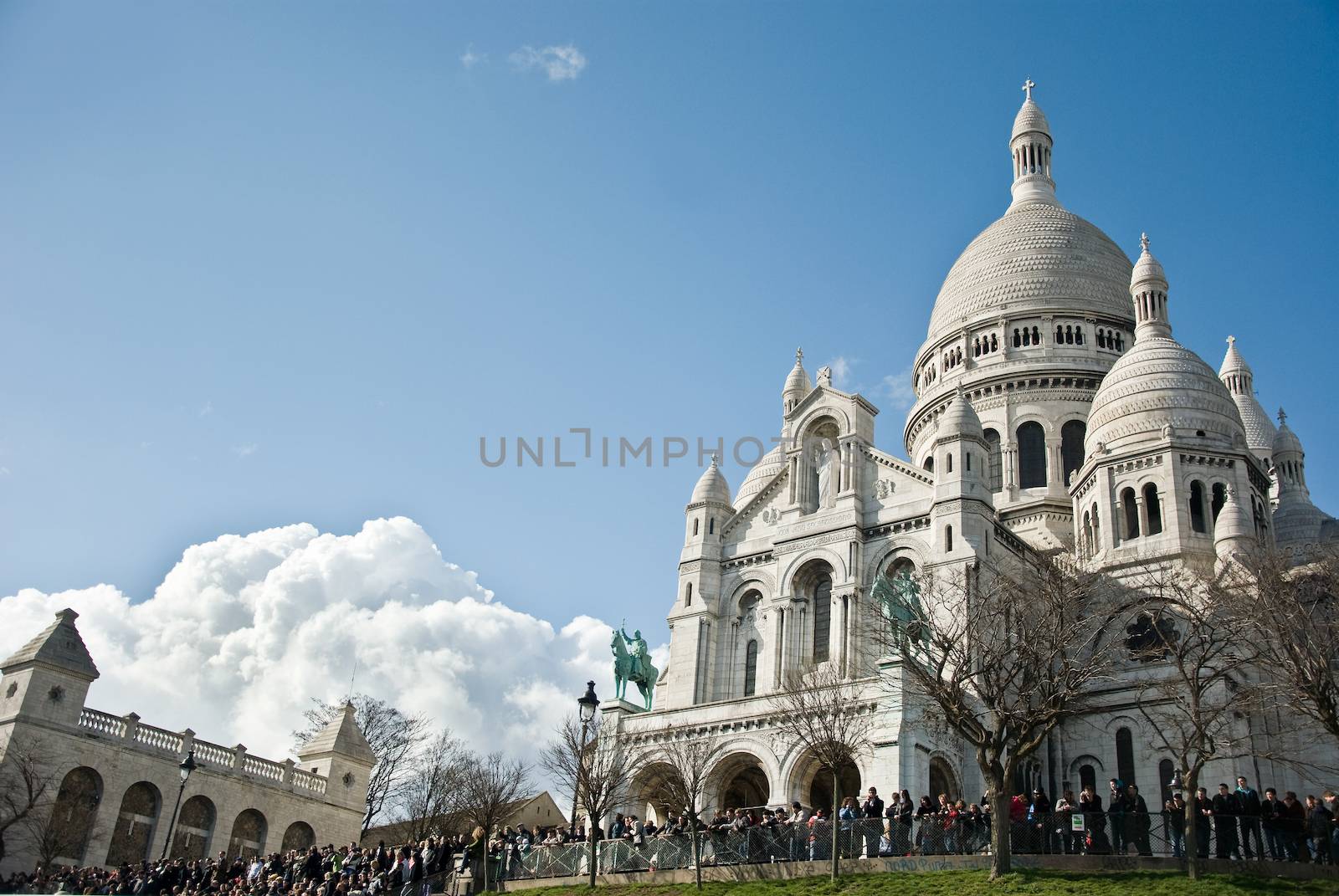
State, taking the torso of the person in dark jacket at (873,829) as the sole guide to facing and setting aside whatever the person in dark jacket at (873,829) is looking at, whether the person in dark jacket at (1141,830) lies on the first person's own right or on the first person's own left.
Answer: on the first person's own left

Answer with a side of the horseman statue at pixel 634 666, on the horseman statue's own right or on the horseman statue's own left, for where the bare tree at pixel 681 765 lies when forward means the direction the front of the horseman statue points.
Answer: on the horseman statue's own left

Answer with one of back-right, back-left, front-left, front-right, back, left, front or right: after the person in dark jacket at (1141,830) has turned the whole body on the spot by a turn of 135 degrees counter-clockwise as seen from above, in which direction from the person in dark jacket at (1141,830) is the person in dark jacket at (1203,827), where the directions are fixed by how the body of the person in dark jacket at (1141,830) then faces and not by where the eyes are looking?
front

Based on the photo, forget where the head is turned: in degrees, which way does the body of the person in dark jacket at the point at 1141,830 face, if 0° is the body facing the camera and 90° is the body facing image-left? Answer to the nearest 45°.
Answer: approximately 45°

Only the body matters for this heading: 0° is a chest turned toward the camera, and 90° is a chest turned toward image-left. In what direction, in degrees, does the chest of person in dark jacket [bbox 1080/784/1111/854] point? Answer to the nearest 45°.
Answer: approximately 45°

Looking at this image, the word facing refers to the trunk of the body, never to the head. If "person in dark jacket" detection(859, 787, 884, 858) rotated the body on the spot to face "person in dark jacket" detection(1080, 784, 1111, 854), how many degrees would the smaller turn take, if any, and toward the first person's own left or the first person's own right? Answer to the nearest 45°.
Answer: approximately 135° to the first person's own left

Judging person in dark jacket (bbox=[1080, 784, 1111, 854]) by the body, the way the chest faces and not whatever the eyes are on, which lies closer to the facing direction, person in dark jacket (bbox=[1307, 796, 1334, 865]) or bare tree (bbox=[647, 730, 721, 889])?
the bare tree

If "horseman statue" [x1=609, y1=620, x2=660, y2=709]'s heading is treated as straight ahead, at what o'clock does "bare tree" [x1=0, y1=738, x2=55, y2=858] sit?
The bare tree is roughly at 1 o'clock from the horseman statue.

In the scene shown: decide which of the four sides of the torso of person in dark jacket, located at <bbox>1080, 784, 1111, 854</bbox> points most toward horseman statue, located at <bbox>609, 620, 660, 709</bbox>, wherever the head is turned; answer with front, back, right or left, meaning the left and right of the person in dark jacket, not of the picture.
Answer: right
